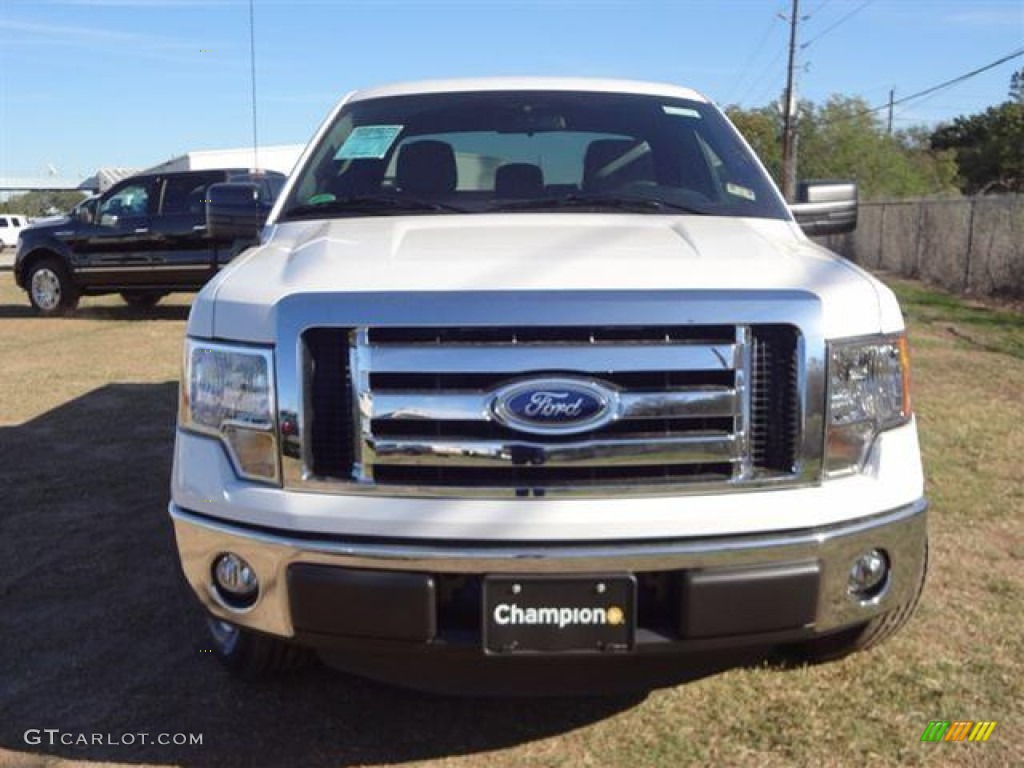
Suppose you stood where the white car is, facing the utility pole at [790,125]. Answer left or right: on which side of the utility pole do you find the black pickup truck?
right

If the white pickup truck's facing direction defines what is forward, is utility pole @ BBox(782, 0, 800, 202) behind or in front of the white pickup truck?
behind

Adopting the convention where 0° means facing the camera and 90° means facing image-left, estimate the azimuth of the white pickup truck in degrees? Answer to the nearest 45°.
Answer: approximately 0°

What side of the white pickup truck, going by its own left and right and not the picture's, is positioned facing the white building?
back

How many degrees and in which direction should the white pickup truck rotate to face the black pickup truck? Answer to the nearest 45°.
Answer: approximately 135° to its right

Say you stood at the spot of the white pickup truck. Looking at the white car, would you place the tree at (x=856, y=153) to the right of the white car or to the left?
right

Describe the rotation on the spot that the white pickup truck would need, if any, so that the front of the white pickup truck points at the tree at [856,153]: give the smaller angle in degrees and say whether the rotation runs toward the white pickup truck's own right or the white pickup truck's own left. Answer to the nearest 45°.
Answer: approximately 180°

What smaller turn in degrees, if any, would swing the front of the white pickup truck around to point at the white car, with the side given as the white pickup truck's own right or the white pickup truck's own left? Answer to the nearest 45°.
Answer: approximately 135° to the white pickup truck's own right
